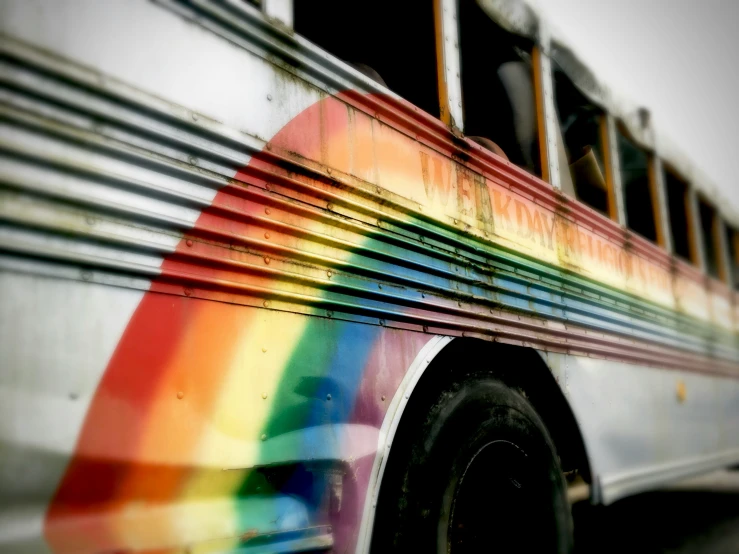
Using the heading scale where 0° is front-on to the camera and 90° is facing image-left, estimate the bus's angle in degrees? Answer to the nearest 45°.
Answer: approximately 225°
